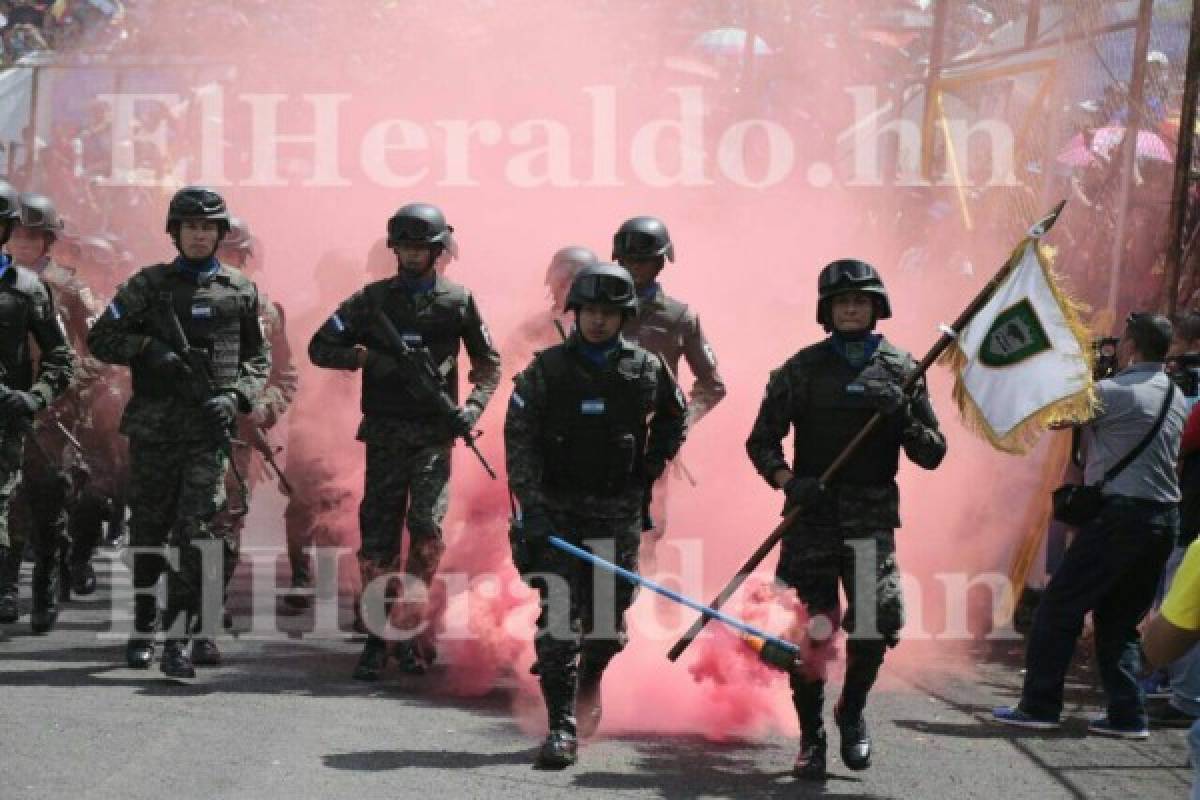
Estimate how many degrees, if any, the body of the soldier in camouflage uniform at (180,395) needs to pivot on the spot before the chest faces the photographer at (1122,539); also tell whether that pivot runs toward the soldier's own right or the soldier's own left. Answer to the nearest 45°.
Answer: approximately 90° to the soldier's own left

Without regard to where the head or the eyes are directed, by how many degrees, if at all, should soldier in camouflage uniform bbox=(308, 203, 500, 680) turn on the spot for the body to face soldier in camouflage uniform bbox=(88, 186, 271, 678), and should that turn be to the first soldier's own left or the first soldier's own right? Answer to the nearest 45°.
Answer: approximately 90° to the first soldier's own right

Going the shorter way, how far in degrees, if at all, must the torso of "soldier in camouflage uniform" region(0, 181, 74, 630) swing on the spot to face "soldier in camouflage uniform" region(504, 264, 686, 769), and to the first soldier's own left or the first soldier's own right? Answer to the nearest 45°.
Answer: approximately 45° to the first soldier's own left

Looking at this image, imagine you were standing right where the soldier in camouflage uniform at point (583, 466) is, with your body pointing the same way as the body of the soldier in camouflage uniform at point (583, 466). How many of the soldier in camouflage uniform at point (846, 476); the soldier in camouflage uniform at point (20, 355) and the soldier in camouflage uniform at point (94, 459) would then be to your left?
1

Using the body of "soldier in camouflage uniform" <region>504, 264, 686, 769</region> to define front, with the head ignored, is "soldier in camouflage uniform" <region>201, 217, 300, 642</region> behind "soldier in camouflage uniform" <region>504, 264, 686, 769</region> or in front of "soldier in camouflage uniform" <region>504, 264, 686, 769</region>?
behind

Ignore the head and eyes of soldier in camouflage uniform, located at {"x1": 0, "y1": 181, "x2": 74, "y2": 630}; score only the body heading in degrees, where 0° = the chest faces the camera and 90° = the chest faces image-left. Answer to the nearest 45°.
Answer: approximately 0°

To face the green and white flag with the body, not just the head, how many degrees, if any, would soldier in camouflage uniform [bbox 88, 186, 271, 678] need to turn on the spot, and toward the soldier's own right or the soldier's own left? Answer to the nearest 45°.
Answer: approximately 45° to the soldier's own left

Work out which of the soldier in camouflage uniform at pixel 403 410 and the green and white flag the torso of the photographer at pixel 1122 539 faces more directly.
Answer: the soldier in camouflage uniform

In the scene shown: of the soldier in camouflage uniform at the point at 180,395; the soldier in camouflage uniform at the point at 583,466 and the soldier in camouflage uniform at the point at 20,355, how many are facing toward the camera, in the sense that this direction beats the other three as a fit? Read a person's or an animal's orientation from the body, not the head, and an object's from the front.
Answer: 3

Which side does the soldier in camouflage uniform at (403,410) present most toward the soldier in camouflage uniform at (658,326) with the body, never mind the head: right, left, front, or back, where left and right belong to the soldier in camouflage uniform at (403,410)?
left

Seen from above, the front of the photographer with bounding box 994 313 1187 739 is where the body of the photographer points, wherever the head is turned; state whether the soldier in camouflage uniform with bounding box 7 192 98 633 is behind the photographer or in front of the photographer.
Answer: in front

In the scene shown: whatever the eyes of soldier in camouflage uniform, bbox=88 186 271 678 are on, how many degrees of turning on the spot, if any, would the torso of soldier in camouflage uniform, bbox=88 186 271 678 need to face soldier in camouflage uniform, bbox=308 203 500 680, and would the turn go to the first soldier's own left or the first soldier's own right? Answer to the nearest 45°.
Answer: approximately 90° to the first soldier's own left
